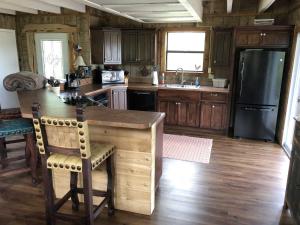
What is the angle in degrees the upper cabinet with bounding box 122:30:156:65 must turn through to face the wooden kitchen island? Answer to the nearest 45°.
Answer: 0° — it already faces it

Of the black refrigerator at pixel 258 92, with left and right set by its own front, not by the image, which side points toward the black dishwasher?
right

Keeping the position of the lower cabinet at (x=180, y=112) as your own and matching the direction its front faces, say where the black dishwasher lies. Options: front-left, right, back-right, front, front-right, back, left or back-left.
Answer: right

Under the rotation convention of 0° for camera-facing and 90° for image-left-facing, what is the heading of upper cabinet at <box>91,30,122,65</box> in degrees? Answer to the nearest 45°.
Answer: approximately 315°

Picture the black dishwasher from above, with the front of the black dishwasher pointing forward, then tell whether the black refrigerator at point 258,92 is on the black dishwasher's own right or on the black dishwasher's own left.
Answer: on the black dishwasher's own left

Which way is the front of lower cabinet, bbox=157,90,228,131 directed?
toward the camera

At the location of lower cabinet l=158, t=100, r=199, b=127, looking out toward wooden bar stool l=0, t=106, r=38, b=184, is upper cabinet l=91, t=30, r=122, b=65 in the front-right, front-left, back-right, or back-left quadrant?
front-right

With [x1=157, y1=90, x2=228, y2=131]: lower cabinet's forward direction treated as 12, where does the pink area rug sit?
The pink area rug is roughly at 12 o'clock from the lower cabinet.

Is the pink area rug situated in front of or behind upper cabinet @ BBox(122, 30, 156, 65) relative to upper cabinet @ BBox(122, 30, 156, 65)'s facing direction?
in front

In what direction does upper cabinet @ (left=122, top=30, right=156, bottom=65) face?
toward the camera

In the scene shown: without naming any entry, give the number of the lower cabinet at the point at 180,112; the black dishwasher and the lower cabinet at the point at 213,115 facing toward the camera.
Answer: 3

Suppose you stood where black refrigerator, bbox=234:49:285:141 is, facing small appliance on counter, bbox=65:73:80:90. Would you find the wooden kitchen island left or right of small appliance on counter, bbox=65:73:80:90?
left

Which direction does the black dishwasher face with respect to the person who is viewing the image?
facing the viewer
